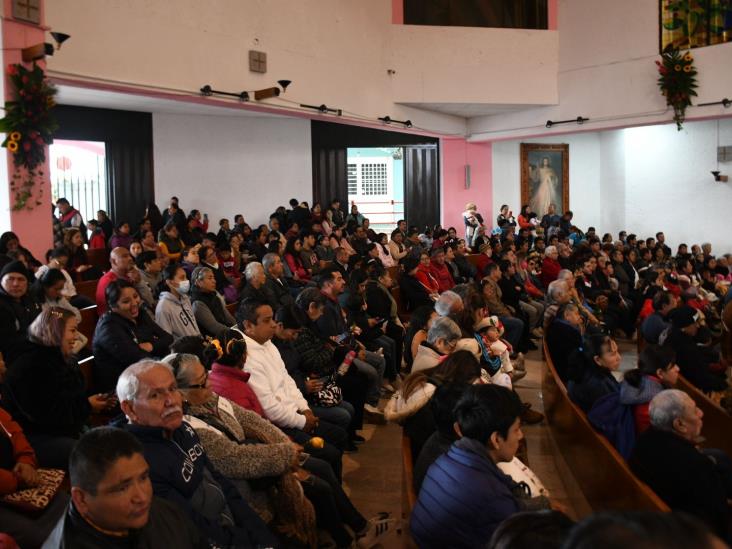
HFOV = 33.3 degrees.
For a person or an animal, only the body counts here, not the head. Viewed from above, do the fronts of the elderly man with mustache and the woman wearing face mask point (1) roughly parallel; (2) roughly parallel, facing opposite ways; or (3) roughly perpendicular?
roughly parallel

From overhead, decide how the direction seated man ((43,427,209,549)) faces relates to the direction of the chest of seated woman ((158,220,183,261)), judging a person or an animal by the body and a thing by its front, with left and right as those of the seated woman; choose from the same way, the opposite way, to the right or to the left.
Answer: the same way

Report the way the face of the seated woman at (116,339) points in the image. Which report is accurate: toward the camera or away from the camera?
toward the camera

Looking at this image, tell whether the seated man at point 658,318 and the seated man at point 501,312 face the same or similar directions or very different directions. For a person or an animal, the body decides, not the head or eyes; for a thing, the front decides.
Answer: same or similar directions

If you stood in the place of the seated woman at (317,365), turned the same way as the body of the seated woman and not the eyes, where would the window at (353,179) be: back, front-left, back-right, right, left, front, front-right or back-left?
left

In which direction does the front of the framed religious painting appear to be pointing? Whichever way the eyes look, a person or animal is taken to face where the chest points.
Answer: toward the camera

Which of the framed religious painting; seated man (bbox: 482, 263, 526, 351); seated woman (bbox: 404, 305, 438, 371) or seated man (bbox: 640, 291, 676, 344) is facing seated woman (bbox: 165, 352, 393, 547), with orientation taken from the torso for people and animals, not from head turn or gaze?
the framed religious painting

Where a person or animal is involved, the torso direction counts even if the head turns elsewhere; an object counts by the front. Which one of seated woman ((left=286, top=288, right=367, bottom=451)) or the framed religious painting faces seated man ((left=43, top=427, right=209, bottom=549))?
the framed religious painting

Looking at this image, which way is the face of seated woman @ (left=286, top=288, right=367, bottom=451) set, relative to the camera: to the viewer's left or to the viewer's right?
to the viewer's right

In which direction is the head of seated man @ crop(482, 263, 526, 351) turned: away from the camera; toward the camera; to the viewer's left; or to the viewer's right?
to the viewer's right

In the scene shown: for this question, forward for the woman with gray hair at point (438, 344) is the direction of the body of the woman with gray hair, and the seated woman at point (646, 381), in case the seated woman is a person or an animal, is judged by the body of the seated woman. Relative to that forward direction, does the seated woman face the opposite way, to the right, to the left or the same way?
the same way

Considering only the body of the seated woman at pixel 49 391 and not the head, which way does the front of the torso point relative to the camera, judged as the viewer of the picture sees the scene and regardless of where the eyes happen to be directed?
to the viewer's right

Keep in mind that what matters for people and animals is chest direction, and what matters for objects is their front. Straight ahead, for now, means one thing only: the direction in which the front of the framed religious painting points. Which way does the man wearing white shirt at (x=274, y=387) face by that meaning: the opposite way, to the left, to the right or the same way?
to the left

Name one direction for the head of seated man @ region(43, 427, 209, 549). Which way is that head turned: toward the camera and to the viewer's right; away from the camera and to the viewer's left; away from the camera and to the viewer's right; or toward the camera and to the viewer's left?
toward the camera and to the viewer's right

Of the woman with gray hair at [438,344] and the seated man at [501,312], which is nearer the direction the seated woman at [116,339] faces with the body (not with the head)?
the woman with gray hair

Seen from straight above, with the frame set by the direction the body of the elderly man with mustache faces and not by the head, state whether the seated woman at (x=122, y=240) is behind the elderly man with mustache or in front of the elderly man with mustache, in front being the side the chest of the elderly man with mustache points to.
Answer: behind

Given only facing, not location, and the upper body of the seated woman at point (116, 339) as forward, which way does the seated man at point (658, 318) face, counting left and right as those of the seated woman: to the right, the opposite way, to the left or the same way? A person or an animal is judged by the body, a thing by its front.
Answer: the same way

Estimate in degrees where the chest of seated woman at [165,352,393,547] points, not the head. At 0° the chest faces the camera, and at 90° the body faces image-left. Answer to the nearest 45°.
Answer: approximately 315°

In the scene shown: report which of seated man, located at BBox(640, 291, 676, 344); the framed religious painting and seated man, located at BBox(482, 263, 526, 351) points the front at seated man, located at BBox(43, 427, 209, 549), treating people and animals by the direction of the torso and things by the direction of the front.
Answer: the framed religious painting

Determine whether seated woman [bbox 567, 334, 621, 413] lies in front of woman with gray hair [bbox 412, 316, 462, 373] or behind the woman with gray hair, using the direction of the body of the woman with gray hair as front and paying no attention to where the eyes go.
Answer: in front
